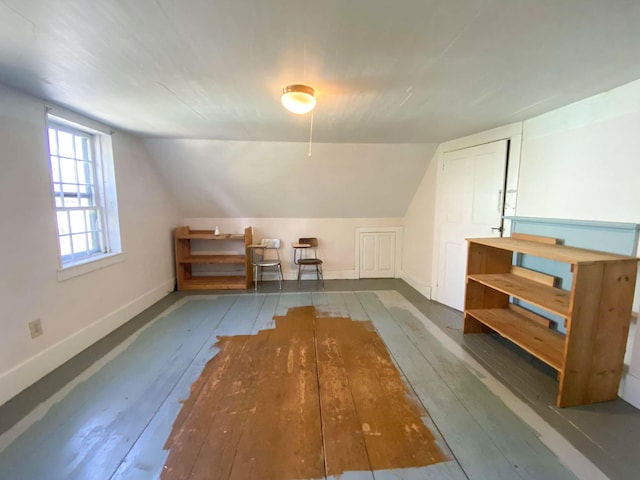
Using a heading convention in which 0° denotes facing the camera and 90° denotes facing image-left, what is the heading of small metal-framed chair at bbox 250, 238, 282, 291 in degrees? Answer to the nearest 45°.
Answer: approximately 0°

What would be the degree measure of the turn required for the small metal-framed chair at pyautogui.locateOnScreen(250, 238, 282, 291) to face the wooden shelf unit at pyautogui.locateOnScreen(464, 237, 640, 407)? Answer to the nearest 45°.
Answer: approximately 45° to its left

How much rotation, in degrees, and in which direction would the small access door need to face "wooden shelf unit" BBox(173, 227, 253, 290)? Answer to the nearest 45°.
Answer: approximately 45° to its right

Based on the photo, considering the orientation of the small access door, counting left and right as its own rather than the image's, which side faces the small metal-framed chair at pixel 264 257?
right

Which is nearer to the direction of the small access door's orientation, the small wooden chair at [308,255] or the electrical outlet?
the electrical outlet

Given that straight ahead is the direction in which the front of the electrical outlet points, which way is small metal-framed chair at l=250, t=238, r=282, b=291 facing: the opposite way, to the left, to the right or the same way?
to the right

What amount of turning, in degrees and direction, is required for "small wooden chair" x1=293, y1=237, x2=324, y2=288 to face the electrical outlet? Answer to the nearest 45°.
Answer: approximately 45° to its right

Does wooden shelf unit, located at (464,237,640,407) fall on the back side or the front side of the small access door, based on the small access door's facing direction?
on the front side

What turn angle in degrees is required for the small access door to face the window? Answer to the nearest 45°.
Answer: approximately 45° to its right

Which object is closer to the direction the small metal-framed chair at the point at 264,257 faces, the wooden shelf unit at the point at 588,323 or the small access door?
the wooden shelf unit
